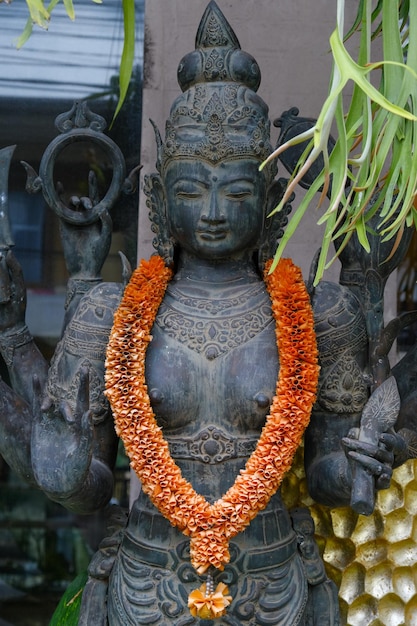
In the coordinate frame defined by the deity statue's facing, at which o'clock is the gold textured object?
The gold textured object is roughly at 9 o'clock from the deity statue.

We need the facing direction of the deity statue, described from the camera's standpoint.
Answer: facing the viewer
